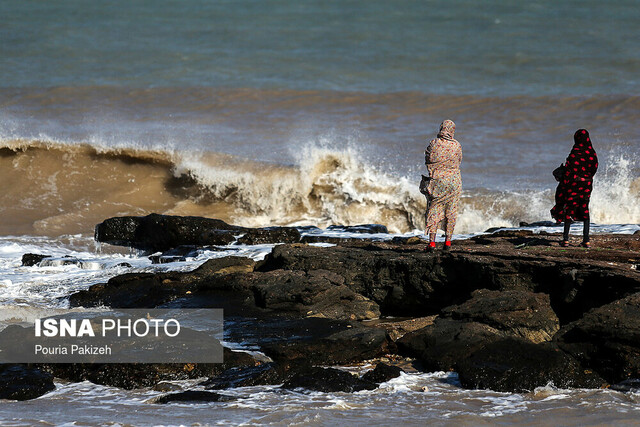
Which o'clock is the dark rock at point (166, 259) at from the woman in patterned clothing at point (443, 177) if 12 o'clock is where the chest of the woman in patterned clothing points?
The dark rock is roughly at 10 o'clock from the woman in patterned clothing.

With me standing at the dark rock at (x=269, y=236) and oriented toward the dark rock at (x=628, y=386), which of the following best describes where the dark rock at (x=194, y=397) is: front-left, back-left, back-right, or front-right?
front-right

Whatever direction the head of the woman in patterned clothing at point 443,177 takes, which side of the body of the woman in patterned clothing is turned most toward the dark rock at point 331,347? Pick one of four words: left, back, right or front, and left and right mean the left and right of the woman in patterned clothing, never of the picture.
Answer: back

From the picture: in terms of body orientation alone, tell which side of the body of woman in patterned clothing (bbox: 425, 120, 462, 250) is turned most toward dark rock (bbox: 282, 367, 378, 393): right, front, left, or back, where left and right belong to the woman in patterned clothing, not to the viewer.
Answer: back

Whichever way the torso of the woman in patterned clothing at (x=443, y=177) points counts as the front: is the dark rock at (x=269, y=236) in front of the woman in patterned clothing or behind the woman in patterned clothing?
in front

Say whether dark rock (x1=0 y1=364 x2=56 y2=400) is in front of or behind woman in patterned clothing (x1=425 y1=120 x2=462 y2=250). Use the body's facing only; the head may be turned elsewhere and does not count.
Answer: behind

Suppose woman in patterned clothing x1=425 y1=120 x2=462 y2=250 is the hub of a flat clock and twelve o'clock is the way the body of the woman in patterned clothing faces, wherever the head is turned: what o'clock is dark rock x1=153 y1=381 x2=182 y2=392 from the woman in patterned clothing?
The dark rock is roughly at 7 o'clock from the woman in patterned clothing.

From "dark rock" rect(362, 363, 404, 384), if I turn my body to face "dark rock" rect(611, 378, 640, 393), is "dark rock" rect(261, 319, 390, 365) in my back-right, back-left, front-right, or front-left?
back-left

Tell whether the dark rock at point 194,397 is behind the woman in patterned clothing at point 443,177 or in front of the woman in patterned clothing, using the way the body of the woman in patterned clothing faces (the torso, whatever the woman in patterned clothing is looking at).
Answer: behind

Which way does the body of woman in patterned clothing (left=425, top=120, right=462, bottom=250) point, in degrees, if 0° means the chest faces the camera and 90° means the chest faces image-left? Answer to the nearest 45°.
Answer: approximately 180°

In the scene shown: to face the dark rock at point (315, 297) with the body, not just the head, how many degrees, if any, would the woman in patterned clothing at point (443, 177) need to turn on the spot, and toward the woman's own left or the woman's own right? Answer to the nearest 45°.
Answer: approximately 135° to the woman's own left

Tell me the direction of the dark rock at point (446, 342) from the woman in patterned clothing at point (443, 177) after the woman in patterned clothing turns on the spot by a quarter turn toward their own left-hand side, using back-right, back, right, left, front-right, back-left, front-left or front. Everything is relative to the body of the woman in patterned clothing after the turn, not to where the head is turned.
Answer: left

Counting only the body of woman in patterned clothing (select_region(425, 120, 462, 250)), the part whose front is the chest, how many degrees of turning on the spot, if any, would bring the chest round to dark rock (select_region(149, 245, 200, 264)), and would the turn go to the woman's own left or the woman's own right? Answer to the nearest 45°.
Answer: approximately 45° to the woman's own left

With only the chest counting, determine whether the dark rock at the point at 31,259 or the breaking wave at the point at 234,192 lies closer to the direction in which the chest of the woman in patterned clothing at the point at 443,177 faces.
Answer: the breaking wave

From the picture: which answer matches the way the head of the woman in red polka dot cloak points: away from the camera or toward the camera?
away from the camera

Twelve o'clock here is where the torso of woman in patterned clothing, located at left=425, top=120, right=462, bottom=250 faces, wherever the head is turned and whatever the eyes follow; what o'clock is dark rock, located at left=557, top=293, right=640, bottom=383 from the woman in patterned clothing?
The dark rock is roughly at 5 o'clock from the woman in patterned clothing.

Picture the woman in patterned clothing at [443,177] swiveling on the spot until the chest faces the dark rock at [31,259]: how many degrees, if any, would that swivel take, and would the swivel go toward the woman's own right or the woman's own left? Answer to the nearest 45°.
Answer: approximately 90° to the woman's own left
